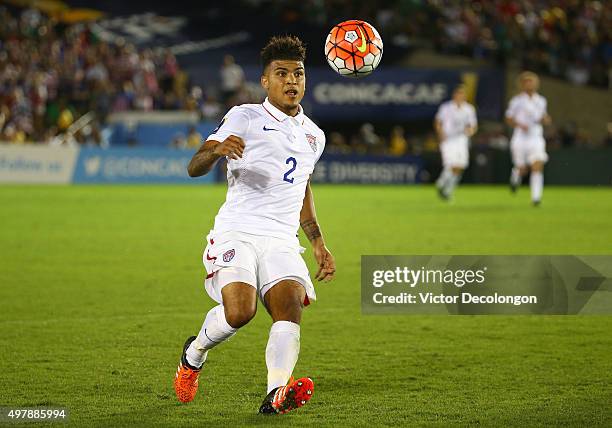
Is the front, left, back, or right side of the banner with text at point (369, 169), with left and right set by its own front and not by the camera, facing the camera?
front

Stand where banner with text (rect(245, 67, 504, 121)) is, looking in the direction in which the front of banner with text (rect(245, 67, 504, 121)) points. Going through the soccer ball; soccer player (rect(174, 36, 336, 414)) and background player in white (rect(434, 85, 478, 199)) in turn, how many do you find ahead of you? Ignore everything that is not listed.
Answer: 3

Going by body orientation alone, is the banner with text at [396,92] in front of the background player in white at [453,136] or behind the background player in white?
behind

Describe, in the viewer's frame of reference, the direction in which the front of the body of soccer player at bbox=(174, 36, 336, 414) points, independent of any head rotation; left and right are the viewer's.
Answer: facing the viewer and to the right of the viewer

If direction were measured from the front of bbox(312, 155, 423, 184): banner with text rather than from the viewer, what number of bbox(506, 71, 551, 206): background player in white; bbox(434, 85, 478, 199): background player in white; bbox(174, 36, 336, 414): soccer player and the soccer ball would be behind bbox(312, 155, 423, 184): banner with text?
0

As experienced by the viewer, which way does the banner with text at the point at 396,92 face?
facing the viewer

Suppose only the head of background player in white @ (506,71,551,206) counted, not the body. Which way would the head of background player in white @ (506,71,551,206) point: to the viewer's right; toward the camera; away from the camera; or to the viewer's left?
toward the camera

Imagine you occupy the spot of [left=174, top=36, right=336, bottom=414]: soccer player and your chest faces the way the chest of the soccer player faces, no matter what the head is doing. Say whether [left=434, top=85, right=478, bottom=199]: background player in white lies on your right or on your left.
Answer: on your left

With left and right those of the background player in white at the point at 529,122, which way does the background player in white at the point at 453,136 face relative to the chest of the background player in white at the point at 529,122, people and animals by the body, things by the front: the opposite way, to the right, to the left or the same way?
the same way

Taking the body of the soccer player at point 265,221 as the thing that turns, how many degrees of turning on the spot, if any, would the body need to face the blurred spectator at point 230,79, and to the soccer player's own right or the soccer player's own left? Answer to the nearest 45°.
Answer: approximately 135° to the soccer player's own left

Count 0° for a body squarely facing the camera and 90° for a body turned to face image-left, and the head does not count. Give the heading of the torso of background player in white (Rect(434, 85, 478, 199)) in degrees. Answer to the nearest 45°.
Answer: approximately 0°

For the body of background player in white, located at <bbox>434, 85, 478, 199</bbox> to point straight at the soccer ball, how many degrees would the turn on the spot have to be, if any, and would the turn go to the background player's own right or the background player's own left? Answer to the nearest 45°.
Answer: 0° — they already face it

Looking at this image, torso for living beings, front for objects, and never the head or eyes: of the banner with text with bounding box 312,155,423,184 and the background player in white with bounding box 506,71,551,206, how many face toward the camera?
2

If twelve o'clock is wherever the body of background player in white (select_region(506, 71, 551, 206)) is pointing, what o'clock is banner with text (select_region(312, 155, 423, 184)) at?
The banner with text is roughly at 5 o'clock from the background player in white.

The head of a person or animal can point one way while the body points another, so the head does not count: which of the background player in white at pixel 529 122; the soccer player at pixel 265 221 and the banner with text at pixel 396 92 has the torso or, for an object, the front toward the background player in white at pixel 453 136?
the banner with text

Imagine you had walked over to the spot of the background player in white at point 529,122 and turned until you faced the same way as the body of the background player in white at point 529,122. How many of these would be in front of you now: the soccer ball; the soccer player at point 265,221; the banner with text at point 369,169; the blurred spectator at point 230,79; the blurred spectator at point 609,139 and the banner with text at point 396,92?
2
